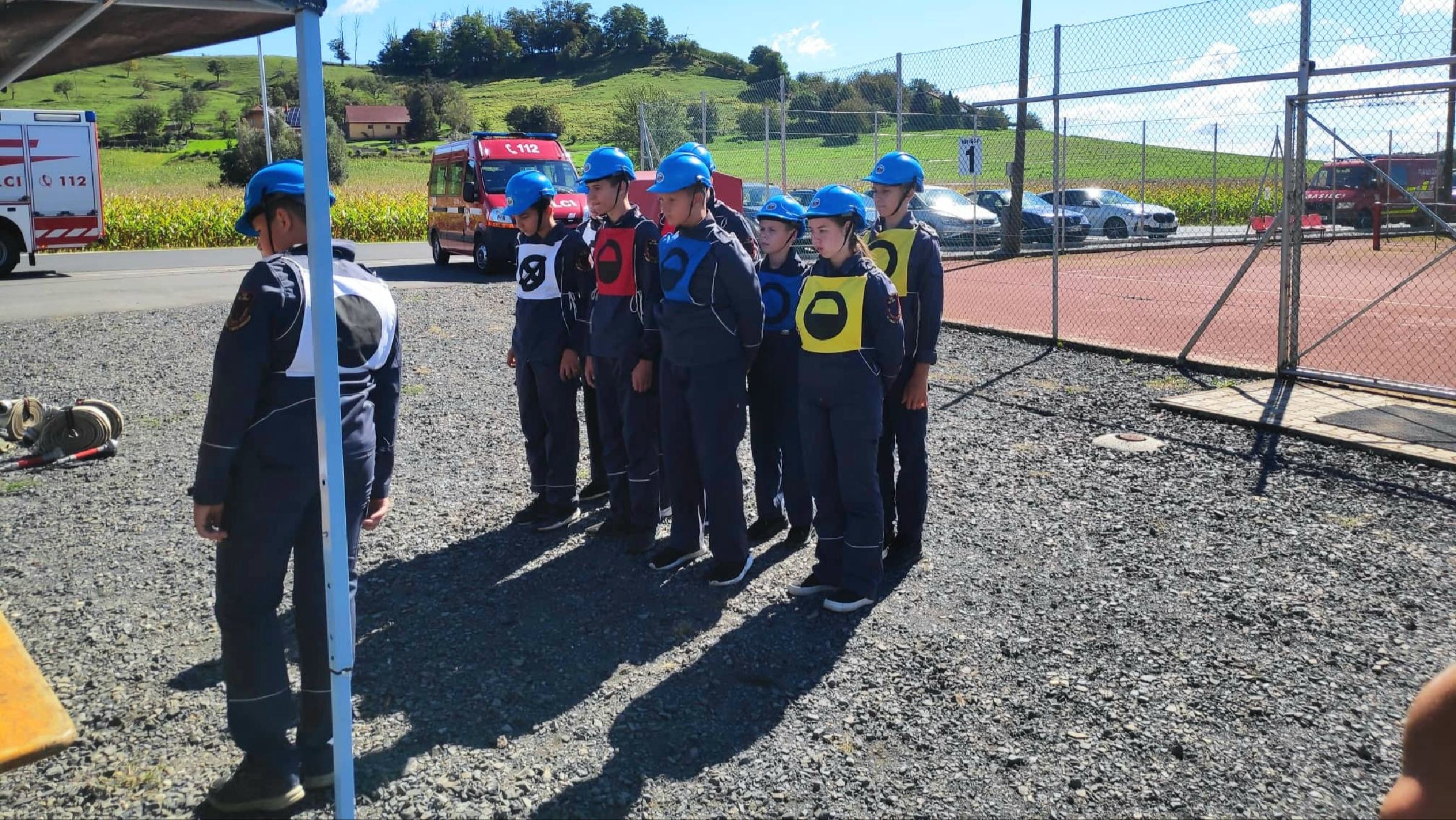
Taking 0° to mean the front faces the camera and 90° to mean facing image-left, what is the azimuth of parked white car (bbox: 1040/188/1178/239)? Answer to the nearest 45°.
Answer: approximately 315°

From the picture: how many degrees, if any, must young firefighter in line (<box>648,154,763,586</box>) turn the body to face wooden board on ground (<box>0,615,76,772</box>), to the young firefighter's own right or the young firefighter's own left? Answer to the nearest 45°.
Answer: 0° — they already face it

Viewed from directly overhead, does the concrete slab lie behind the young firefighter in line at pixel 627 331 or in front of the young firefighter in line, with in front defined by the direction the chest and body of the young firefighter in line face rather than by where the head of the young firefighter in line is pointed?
behind

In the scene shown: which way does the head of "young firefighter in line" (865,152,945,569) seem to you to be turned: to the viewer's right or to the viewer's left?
to the viewer's left

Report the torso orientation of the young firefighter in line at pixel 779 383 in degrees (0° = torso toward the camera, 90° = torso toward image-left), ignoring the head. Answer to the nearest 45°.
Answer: approximately 45°

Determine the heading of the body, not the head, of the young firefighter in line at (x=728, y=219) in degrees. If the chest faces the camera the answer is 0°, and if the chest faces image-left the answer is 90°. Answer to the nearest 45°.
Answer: approximately 45°

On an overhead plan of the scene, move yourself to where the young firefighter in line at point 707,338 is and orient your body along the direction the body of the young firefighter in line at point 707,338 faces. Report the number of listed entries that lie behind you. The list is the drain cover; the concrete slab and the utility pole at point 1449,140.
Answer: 3

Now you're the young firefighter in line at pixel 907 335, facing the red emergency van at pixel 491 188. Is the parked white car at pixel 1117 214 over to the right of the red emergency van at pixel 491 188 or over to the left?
right

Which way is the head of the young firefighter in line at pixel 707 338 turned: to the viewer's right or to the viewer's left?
to the viewer's left

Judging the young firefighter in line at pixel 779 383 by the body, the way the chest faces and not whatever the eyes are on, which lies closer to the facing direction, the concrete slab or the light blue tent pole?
the light blue tent pole

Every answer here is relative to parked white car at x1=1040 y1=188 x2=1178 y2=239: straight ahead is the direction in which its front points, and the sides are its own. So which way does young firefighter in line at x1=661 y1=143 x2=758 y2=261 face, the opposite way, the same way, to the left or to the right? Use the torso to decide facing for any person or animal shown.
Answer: to the right

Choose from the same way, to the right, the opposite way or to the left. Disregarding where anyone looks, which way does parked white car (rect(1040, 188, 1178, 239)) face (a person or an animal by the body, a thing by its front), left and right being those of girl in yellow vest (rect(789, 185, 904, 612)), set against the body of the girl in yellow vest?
to the left

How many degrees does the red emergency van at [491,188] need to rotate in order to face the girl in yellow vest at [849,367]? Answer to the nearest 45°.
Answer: approximately 45° to its right

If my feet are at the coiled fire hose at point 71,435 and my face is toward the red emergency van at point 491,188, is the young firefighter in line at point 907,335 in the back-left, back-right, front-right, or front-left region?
back-right
